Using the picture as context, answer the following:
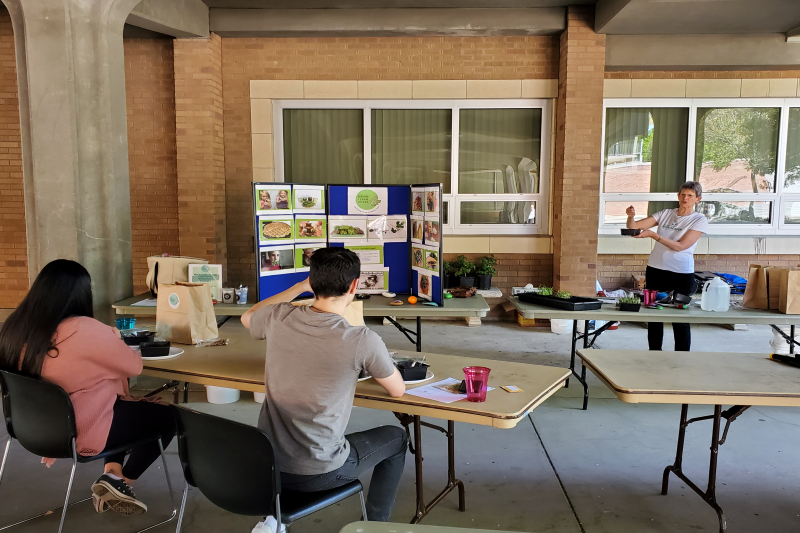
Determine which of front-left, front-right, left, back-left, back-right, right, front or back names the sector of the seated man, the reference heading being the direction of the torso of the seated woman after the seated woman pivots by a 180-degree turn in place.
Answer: left

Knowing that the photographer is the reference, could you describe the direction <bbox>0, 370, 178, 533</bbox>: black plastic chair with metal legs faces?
facing away from the viewer and to the right of the viewer

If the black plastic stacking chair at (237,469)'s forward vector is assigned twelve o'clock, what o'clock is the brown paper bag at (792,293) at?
The brown paper bag is roughly at 1 o'clock from the black plastic stacking chair.

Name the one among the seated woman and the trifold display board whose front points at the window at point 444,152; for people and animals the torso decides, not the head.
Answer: the seated woman

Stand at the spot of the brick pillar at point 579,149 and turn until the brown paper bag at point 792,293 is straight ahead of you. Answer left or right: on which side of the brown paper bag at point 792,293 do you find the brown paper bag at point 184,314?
right

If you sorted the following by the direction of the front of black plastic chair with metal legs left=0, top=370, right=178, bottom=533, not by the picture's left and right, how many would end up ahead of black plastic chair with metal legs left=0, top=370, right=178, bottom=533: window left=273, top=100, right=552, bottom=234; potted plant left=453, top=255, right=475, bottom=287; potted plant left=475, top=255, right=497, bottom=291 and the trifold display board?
4

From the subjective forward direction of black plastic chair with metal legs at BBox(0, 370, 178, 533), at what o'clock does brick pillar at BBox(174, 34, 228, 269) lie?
The brick pillar is roughly at 11 o'clock from the black plastic chair with metal legs.

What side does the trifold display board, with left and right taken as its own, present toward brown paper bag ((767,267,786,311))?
left

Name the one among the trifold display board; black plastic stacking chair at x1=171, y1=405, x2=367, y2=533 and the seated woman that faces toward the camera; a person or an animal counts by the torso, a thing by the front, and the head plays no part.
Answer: the trifold display board

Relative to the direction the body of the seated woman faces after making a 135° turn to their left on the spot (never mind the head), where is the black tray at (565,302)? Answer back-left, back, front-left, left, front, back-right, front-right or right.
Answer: back

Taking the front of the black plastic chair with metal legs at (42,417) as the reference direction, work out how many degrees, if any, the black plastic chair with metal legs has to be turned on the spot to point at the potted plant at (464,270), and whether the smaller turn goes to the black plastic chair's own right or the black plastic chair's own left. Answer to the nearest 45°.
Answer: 0° — it already faces it

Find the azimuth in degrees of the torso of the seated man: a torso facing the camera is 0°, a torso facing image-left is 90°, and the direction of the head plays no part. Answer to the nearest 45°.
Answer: approximately 225°

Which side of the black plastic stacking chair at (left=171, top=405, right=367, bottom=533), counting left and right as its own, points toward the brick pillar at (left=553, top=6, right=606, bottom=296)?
front

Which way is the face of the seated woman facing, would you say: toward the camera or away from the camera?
away from the camera

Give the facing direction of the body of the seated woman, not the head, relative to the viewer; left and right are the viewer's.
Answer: facing away from the viewer and to the right of the viewer

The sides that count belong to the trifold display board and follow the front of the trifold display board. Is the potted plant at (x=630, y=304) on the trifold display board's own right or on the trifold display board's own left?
on the trifold display board's own left

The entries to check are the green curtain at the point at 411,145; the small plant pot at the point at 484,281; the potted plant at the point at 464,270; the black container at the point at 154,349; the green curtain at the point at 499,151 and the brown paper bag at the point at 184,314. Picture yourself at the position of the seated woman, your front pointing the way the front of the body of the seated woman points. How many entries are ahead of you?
6

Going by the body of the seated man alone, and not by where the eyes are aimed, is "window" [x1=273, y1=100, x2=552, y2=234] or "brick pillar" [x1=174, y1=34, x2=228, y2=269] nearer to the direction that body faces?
the window

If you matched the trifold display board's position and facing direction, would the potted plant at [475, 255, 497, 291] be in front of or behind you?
behind

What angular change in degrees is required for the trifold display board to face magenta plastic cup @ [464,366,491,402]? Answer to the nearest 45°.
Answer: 0° — it already faces it
